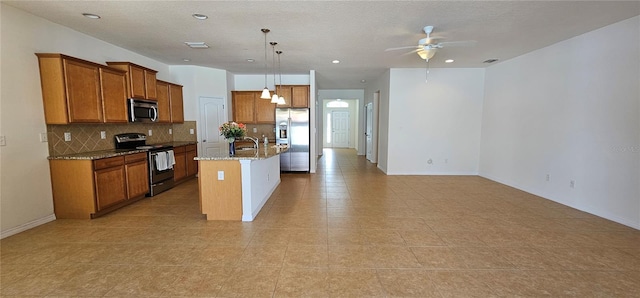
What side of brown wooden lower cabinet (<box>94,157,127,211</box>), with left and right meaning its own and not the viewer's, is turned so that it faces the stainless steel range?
left

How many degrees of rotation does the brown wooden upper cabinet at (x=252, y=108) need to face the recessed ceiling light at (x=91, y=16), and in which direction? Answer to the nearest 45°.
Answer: approximately 45° to its right

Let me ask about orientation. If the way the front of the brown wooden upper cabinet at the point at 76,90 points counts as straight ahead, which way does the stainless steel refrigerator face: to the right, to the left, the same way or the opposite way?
to the right

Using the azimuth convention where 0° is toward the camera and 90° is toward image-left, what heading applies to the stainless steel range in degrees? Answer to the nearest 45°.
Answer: approximately 315°

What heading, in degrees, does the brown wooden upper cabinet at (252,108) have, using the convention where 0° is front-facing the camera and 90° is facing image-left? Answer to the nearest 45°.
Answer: approximately 0°

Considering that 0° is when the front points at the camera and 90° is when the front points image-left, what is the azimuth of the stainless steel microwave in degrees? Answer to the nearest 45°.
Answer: approximately 315°

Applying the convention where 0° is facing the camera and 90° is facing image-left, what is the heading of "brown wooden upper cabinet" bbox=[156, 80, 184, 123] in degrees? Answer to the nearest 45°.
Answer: approximately 315°

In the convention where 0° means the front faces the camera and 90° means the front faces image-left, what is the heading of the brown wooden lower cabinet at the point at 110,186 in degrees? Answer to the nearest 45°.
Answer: approximately 315°

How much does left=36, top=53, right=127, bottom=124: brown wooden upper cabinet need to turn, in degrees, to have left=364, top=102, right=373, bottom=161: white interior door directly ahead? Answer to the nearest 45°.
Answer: approximately 45° to its left
